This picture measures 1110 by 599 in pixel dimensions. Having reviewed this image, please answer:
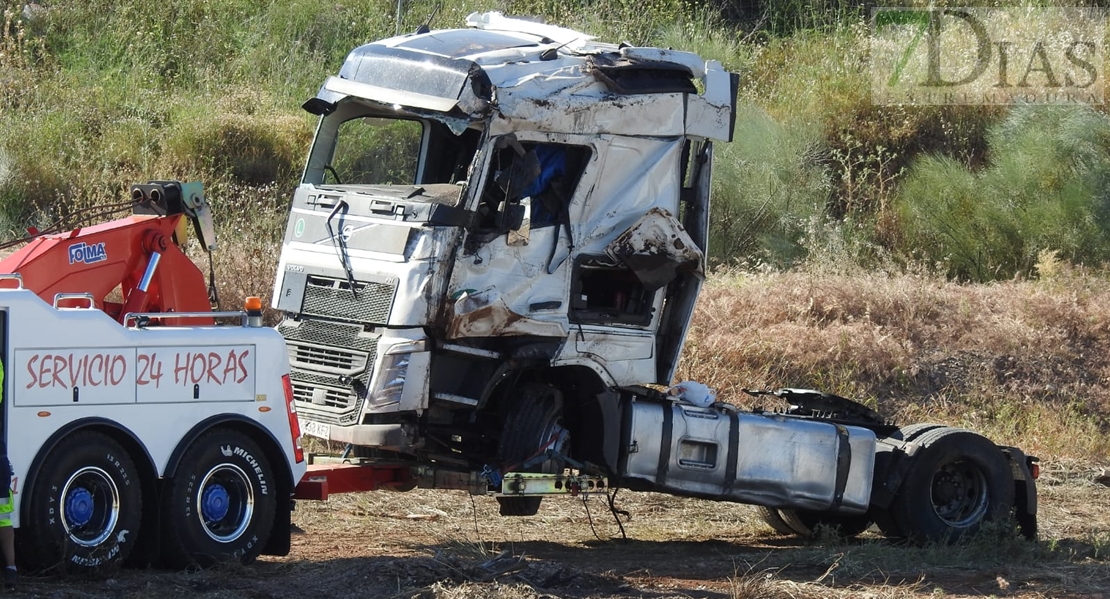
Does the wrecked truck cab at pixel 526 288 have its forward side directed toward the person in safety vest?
yes

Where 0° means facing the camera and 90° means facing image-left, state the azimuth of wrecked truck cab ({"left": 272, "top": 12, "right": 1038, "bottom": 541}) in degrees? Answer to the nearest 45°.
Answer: approximately 45°

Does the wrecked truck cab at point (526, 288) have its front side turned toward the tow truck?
yes

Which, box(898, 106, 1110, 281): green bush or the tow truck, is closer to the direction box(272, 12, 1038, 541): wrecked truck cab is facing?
the tow truck

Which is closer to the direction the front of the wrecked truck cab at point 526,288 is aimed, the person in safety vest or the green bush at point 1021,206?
the person in safety vest

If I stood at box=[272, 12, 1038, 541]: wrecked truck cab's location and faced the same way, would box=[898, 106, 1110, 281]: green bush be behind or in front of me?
behind
